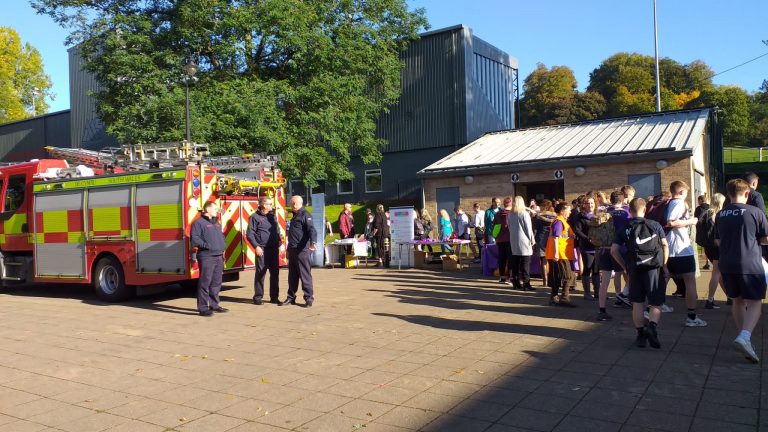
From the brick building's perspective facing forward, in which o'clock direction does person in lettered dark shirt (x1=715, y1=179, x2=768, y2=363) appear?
The person in lettered dark shirt is roughly at 12 o'clock from the brick building.

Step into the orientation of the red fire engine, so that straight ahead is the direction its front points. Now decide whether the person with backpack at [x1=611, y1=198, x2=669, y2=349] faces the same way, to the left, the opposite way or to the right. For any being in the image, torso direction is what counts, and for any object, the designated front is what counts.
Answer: to the right

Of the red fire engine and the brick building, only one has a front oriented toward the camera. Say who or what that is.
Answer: the brick building

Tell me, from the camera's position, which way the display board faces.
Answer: facing the viewer

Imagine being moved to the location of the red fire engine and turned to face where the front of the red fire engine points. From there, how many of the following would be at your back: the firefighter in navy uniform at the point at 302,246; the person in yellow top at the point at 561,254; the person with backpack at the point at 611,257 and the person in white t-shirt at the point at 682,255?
4

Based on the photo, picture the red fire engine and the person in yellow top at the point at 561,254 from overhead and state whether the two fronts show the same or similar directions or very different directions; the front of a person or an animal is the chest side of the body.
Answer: very different directions

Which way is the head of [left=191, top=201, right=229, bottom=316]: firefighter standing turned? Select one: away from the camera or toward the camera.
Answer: toward the camera

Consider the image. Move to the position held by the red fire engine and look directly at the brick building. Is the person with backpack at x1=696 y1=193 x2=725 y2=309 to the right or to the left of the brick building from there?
right

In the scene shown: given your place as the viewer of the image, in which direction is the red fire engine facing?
facing away from the viewer and to the left of the viewer

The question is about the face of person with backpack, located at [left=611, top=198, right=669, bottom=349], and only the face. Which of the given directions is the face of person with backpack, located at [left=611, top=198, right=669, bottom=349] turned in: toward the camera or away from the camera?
away from the camera

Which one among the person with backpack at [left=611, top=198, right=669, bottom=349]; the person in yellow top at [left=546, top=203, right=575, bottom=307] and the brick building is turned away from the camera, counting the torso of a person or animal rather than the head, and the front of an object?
the person with backpack

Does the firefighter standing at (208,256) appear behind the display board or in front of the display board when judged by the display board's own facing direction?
in front

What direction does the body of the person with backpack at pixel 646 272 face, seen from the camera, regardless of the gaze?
away from the camera

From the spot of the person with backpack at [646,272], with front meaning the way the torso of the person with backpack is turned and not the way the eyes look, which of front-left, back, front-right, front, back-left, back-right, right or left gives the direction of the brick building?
front

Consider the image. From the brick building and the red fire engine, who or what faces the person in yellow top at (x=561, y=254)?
the brick building

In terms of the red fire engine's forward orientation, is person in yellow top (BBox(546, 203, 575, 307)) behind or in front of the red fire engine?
behind
